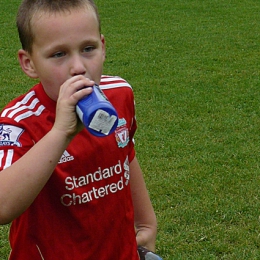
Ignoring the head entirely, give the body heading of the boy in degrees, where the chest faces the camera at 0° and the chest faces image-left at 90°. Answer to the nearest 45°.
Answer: approximately 315°
